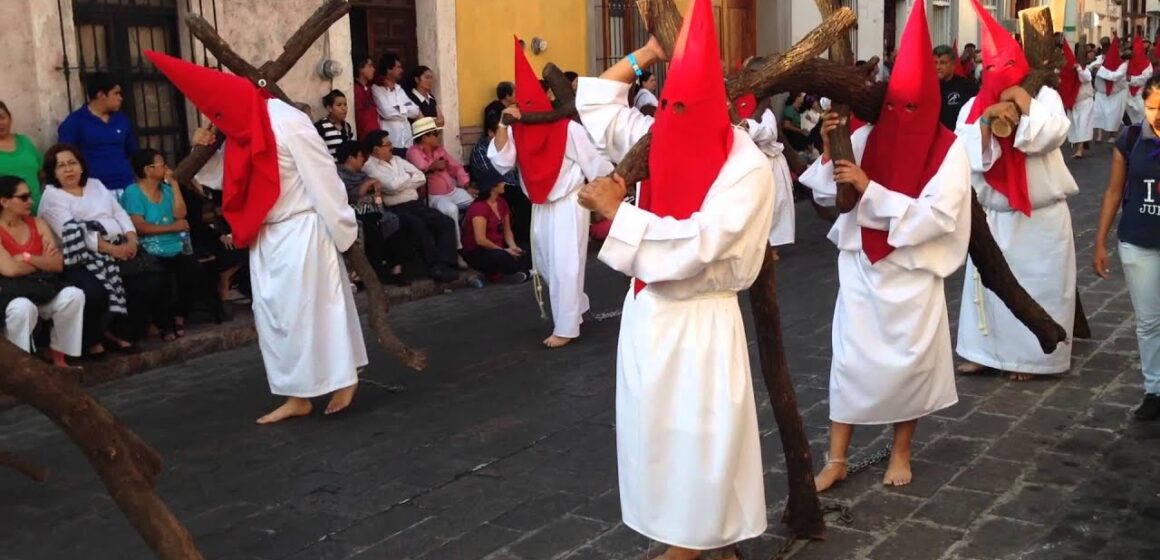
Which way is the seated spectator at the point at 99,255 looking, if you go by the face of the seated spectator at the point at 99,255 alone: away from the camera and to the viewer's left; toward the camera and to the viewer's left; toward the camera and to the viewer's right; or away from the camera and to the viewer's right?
toward the camera and to the viewer's right

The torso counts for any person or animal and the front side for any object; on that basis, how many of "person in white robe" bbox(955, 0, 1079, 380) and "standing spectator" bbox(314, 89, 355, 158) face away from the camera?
0

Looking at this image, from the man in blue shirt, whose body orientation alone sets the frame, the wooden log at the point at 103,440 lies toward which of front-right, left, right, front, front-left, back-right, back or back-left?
front-right

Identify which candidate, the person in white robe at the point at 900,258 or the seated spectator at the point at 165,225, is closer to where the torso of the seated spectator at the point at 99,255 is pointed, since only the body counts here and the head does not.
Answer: the person in white robe

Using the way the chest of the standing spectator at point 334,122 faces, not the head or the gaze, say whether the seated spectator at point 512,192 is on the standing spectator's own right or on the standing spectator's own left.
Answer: on the standing spectator's own left

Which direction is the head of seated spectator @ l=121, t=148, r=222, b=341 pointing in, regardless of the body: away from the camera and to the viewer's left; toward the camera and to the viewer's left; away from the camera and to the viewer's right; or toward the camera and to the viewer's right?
toward the camera and to the viewer's right
